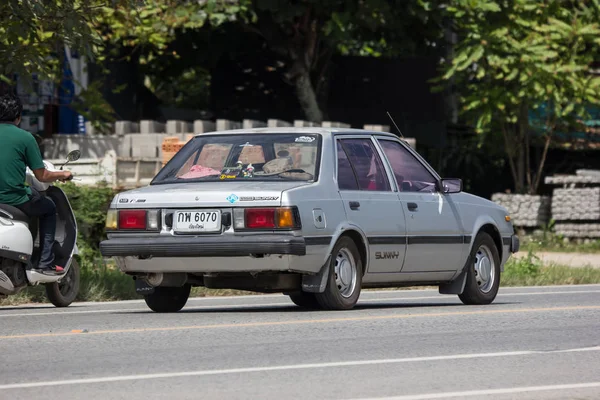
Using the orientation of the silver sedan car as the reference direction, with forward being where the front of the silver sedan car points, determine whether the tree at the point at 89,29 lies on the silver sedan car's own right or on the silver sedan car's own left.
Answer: on the silver sedan car's own left

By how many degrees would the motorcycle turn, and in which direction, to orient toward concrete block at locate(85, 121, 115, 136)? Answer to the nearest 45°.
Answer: approximately 45° to its left

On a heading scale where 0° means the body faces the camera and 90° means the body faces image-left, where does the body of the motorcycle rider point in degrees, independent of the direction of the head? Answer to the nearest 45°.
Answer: approximately 225°

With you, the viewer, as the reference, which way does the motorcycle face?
facing away from the viewer and to the right of the viewer

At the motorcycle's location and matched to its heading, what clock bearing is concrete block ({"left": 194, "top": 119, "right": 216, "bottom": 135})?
The concrete block is roughly at 11 o'clock from the motorcycle.

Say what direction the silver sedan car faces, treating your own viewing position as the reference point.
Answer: facing away from the viewer and to the right of the viewer
